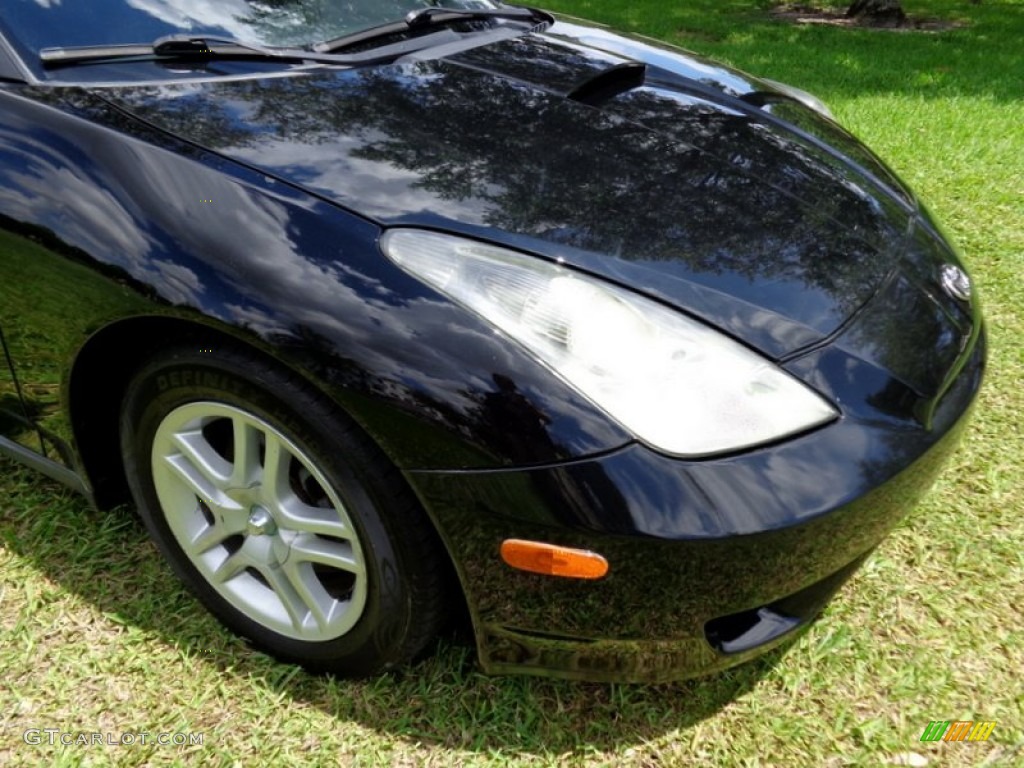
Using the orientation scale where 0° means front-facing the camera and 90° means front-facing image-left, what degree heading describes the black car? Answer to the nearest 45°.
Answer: approximately 315°
